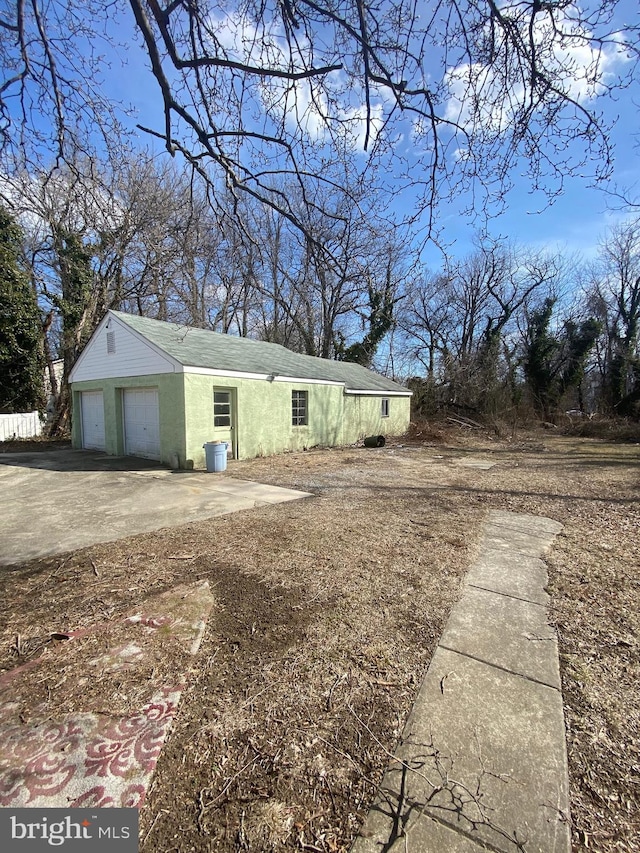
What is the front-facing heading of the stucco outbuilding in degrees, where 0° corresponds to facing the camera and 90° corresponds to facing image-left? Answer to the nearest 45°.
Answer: approximately 45°

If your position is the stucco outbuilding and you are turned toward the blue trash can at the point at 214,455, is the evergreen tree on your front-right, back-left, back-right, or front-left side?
back-right

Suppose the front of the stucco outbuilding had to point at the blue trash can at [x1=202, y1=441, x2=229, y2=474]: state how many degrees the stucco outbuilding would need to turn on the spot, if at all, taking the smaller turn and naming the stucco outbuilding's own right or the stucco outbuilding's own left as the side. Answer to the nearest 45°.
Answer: approximately 45° to the stucco outbuilding's own left

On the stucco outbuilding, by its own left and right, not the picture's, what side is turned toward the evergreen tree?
right
